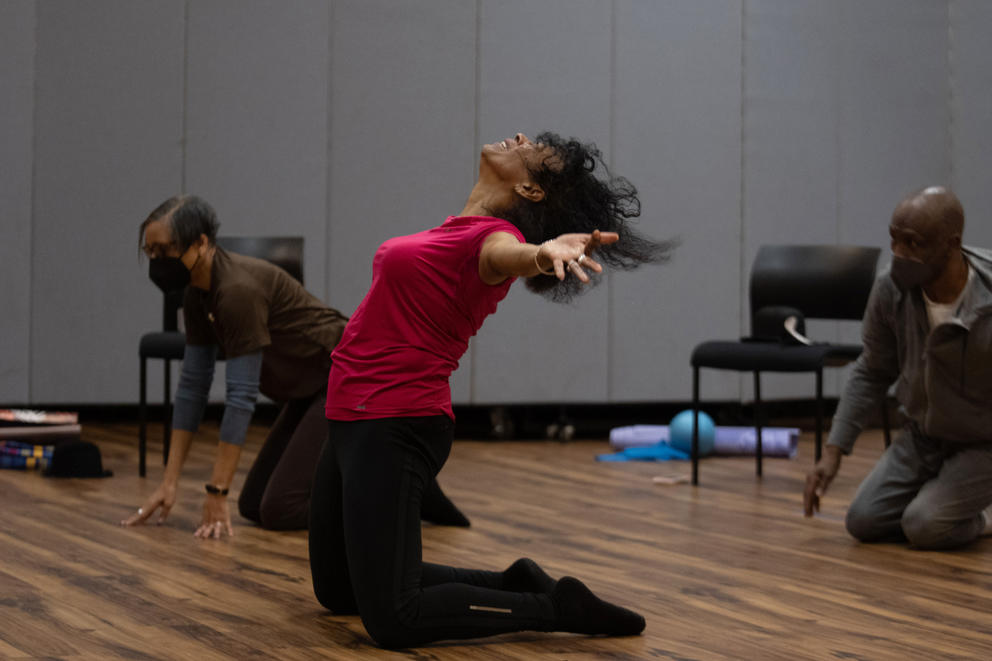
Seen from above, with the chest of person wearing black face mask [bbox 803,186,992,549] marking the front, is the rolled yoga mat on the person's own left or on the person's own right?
on the person's own right

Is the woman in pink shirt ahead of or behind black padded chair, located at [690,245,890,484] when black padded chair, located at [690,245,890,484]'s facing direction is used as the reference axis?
ahead

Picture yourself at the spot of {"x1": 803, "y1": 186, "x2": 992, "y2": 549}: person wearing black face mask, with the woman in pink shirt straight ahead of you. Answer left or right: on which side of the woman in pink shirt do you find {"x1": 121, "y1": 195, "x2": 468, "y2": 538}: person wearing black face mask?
right

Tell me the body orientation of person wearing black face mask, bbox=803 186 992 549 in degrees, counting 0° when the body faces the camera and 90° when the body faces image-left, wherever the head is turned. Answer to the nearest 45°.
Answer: approximately 45°

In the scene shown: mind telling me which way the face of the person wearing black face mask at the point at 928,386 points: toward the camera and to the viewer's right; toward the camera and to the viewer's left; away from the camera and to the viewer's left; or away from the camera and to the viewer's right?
toward the camera and to the viewer's left

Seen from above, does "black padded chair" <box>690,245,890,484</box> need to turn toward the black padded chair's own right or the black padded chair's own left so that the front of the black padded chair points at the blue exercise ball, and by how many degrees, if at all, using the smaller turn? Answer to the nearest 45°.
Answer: approximately 90° to the black padded chair's own right

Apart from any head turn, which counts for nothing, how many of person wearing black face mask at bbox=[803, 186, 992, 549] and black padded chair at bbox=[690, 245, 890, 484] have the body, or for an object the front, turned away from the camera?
0

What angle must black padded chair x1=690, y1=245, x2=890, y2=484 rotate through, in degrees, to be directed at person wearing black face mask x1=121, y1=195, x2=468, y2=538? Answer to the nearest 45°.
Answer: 0° — it already faces them
